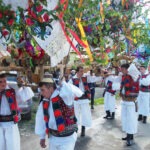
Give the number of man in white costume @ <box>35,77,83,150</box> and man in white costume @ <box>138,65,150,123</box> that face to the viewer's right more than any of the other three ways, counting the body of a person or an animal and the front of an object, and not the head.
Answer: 0

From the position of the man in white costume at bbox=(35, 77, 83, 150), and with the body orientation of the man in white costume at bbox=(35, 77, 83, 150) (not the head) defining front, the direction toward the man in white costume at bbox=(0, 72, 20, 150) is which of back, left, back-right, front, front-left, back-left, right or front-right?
right

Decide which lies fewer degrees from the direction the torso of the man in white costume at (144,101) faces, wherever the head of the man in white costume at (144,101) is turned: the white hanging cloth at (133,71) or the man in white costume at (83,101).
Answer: the man in white costume

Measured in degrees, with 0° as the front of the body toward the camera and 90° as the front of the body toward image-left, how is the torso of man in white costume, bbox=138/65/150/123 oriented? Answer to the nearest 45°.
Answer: approximately 45°

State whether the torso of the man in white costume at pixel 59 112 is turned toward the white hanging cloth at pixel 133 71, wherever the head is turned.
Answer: no

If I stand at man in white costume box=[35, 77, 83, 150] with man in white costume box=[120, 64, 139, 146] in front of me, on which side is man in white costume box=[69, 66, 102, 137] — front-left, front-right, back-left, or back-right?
front-left

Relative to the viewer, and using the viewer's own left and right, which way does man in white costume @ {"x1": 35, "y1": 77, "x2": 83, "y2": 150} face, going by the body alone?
facing the viewer and to the left of the viewer

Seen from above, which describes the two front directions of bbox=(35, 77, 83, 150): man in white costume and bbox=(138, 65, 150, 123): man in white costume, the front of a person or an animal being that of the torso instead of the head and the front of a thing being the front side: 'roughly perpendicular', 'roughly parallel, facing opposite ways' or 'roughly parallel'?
roughly parallel
